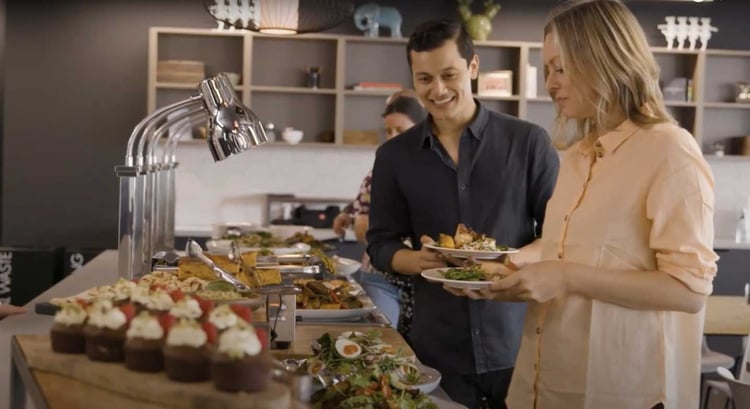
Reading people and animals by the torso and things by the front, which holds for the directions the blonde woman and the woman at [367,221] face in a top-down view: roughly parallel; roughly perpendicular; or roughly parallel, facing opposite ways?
roughly parallel

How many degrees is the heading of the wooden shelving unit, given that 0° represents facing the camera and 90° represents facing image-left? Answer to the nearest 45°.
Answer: approximately 0°

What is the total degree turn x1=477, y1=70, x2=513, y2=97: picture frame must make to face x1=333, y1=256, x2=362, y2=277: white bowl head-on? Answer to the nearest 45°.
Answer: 0° — it already faces it

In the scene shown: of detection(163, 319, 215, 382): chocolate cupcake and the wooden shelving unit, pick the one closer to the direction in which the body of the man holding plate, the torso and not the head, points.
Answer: the chocolate cupcake

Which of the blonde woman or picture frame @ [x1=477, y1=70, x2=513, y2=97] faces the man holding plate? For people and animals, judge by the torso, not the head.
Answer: the picture frame

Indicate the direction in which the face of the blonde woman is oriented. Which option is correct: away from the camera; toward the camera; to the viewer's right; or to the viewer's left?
to the viewer's left

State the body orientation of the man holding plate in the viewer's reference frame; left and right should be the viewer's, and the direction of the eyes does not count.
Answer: facing the viewer

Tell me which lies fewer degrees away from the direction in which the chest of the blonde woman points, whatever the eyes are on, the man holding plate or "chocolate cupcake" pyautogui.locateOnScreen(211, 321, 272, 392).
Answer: the chocolate cupcake

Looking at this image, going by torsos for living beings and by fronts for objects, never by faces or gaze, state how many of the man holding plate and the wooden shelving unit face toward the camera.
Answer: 2

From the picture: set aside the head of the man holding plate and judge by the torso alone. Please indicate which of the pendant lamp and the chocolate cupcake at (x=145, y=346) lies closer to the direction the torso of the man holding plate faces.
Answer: the chocolate cupcake

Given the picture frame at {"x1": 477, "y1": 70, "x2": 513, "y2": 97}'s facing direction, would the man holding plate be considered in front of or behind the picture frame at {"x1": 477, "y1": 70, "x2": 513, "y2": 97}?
in front

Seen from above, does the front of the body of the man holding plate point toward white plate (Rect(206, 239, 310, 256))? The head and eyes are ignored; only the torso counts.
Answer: no

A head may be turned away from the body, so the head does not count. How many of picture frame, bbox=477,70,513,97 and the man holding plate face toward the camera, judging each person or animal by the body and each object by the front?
2

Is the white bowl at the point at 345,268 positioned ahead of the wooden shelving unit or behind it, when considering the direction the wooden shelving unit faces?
ahead

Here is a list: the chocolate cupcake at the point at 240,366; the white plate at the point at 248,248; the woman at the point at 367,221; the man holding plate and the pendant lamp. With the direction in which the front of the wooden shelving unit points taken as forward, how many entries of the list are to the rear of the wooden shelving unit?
0

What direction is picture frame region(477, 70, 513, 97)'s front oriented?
toward the camera
